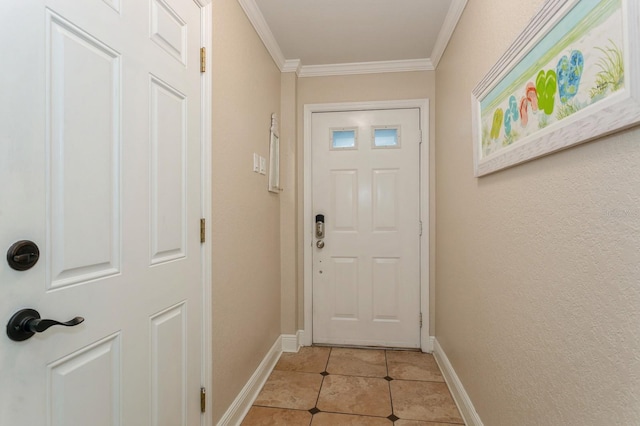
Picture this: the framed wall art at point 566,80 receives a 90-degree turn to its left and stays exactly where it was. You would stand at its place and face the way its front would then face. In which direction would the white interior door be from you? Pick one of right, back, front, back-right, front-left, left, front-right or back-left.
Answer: right

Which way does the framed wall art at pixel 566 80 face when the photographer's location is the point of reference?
facing the viewer and to the left of the viewer

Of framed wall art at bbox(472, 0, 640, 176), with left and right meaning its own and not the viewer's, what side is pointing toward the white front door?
right
